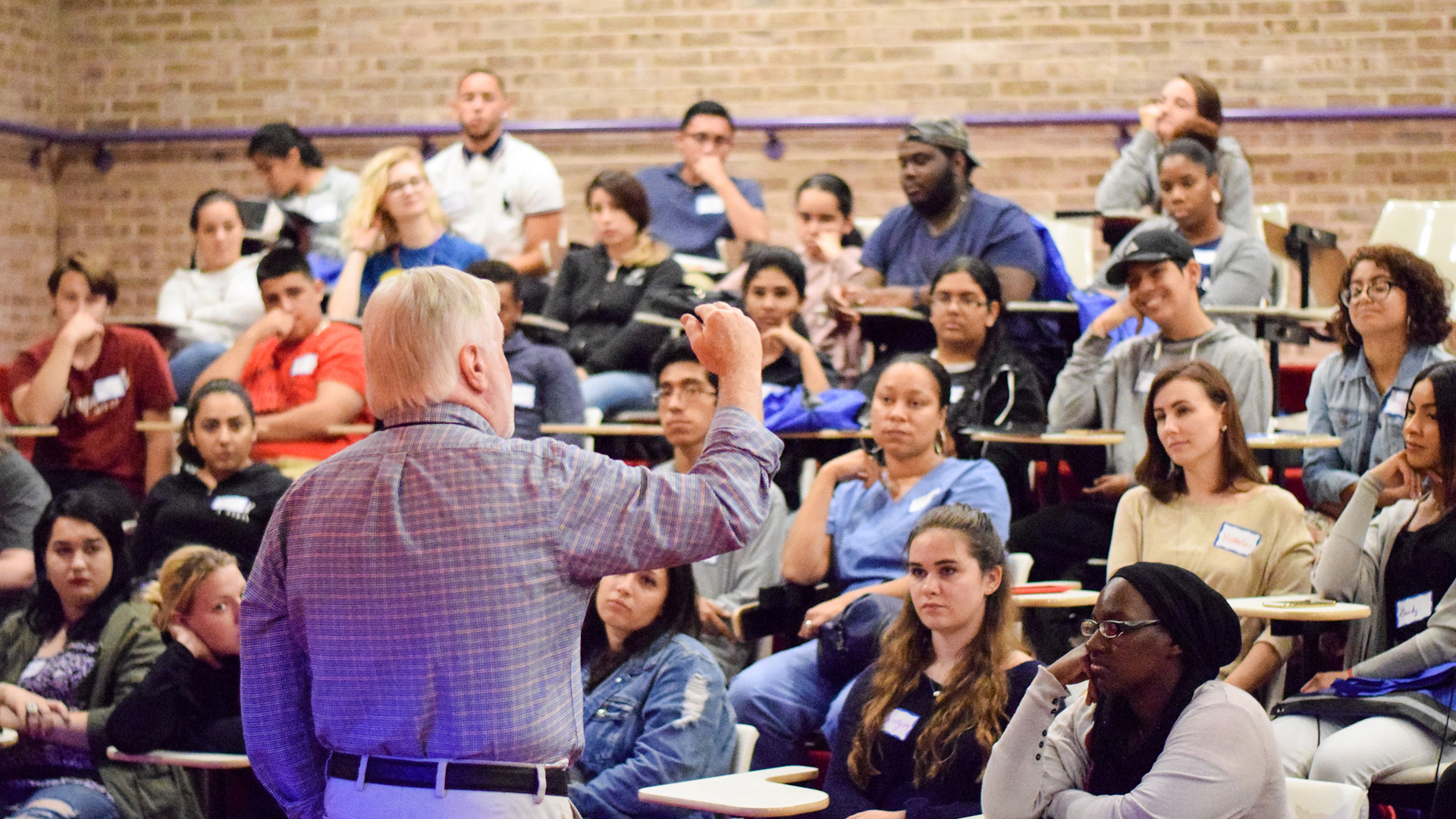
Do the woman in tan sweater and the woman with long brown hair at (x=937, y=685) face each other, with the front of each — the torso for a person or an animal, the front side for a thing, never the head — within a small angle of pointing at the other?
no

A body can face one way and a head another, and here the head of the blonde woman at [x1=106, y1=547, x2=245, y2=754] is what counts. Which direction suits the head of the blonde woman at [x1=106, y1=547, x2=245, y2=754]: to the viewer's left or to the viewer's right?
to the viewer's right

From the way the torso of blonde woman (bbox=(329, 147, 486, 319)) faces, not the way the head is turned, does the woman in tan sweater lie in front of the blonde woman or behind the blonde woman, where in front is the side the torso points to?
in front

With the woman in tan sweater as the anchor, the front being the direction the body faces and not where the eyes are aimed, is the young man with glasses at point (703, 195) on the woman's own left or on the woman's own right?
on the woman's own right

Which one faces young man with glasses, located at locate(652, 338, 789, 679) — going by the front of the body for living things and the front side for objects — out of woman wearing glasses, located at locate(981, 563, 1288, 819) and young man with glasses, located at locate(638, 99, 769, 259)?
young man with glasses, located at locate(638, 99, 769, 259)

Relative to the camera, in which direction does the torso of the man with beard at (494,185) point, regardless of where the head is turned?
toward the camera

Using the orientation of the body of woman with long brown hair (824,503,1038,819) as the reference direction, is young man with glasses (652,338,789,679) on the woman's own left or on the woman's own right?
on the woman's own right

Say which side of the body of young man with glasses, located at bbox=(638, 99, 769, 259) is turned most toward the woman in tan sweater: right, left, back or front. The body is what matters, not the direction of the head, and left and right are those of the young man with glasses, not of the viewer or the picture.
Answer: front

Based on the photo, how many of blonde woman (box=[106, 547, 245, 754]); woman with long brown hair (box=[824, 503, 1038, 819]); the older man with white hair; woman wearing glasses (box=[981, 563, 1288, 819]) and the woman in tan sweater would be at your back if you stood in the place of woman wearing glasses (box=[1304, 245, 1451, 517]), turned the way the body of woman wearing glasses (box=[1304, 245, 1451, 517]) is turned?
0

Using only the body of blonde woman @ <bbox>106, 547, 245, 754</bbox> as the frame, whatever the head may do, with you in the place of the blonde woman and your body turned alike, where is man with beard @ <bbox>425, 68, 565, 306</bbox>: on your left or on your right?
on your left

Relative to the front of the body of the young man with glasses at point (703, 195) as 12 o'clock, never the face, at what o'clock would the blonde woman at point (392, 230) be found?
The blonde woman is roughly at 2 o'clock from the young man with glasses.

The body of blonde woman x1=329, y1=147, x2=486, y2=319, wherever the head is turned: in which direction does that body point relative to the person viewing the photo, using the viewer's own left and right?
facing the viewer

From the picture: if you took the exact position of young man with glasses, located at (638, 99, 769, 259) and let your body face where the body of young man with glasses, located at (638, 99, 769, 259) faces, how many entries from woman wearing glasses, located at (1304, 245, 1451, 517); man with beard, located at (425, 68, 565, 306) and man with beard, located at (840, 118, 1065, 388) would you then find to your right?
1

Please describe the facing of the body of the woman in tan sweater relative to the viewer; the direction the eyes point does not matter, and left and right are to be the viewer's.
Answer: facing the viewer and to the left of the viewer

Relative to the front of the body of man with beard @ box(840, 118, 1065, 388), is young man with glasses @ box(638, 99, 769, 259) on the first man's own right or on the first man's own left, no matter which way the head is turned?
on the first man's own right

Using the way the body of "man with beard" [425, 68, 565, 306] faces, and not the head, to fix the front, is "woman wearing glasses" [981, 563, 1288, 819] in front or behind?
in front

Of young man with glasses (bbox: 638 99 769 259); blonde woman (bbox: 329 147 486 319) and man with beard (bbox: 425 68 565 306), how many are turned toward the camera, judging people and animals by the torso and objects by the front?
3

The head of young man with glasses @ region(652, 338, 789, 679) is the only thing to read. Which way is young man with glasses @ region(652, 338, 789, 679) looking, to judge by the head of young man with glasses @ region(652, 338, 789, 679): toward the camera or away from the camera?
toward the camera
